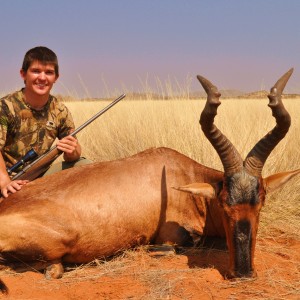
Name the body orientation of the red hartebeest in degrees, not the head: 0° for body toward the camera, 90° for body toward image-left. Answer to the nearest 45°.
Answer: approximately 270°

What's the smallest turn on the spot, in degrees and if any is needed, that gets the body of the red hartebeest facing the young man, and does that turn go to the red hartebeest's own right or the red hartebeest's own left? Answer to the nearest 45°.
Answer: approximately 135° to the red hartebeest's own left

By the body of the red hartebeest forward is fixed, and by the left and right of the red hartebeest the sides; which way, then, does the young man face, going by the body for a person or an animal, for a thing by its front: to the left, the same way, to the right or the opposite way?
to the right

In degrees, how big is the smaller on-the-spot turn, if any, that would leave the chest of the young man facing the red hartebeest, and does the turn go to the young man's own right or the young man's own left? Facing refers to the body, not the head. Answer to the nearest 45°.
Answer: approximately 45° to the young man's own left

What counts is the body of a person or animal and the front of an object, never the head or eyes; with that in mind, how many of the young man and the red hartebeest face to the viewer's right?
1
